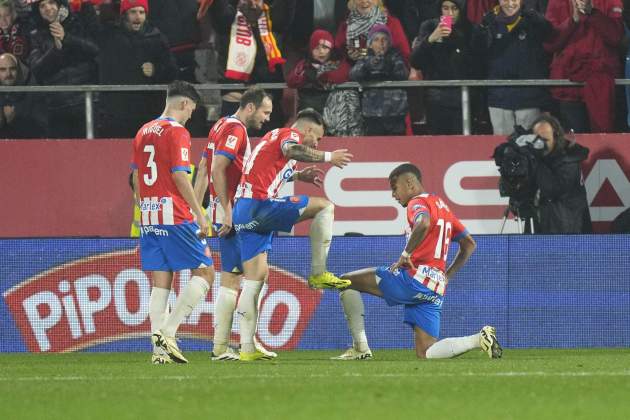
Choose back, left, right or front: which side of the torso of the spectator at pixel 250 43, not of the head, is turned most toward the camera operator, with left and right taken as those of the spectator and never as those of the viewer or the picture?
left

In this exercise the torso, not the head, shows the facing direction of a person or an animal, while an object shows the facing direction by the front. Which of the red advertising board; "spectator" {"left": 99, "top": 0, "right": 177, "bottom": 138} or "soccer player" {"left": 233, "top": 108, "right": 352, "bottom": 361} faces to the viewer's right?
the soccer player

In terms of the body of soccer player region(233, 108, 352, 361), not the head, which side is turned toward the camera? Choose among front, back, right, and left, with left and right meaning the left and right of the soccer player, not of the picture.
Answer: right

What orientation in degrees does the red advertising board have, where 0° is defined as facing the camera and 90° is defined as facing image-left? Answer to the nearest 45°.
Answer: approximately 0°

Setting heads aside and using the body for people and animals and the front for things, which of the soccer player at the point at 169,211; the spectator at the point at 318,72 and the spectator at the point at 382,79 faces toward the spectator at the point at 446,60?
the soccer player
